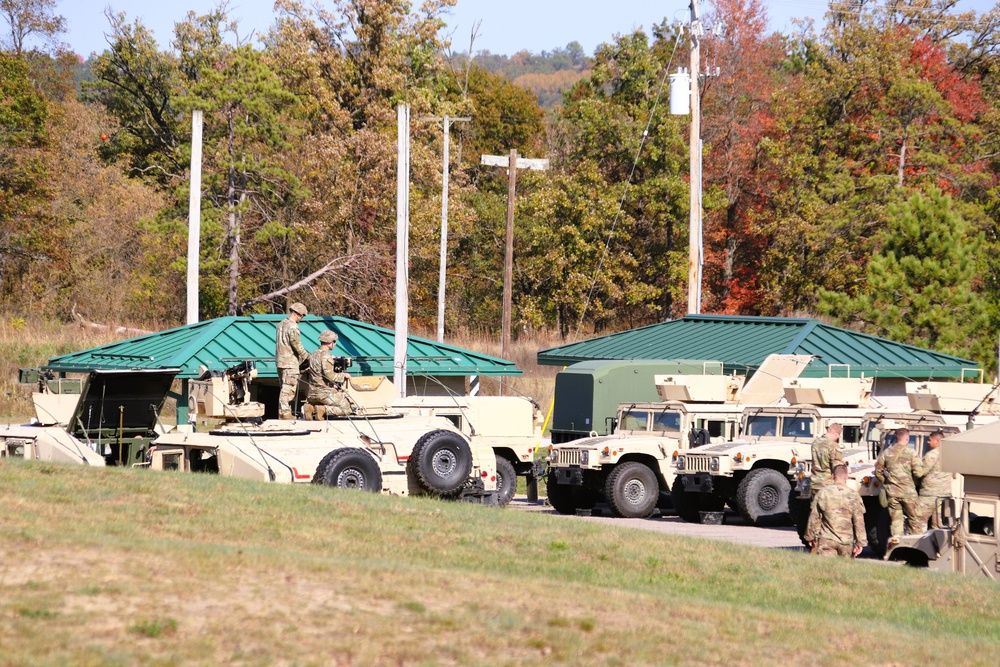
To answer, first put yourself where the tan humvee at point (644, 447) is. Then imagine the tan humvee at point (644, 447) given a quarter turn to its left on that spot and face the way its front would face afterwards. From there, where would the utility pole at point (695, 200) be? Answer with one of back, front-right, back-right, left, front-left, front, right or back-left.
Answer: back-left

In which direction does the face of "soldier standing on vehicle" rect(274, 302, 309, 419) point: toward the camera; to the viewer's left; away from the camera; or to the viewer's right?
to the viewer's right

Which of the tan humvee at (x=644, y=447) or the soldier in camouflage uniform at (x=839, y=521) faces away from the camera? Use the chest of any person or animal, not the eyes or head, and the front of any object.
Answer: the soldier in camouflage uniform

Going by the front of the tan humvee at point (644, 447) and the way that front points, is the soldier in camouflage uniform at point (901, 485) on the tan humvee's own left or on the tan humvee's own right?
on the tan humvee's own left

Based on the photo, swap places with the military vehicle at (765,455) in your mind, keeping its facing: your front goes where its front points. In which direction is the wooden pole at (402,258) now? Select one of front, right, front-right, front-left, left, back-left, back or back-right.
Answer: right

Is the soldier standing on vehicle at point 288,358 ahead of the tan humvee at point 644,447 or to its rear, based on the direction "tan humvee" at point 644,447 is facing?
ahead

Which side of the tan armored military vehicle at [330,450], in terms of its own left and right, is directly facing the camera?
left

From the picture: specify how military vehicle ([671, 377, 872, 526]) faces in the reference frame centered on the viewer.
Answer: facing the viewer and to the left of the viewer

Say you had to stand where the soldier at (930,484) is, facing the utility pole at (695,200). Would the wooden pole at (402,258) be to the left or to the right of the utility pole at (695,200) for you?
left

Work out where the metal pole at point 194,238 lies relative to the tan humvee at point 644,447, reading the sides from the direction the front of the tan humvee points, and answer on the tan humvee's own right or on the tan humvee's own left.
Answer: on the tan humvee's own right

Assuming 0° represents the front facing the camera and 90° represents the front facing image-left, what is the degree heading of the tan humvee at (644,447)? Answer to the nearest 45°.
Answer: approximately 45°

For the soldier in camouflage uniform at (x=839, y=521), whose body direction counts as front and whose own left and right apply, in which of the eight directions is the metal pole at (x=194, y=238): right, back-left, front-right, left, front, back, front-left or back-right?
front-left

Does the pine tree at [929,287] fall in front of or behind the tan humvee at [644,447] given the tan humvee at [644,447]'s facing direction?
behind

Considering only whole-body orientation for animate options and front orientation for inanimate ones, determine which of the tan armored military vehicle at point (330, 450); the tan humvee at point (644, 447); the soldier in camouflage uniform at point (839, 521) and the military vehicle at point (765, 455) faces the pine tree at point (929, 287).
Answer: the soldier in camouflage uniform
